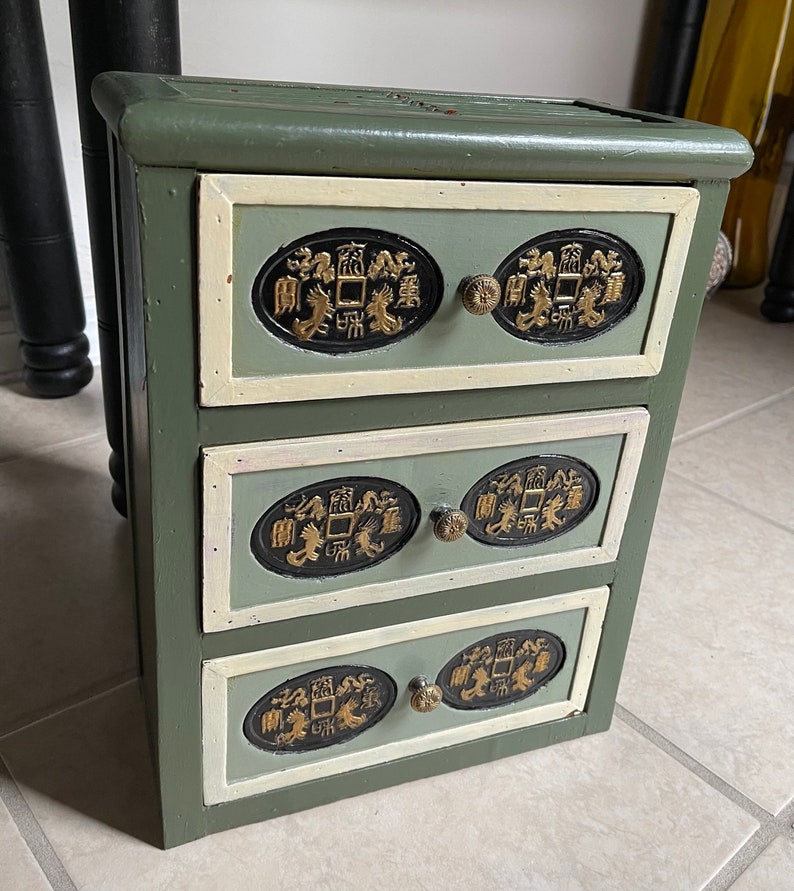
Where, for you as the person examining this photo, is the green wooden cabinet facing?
facing the viewer and to the right of the viewer

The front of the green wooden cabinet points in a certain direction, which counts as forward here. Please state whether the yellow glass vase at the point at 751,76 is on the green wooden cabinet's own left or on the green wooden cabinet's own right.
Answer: on the green wooden cabinet's own left
